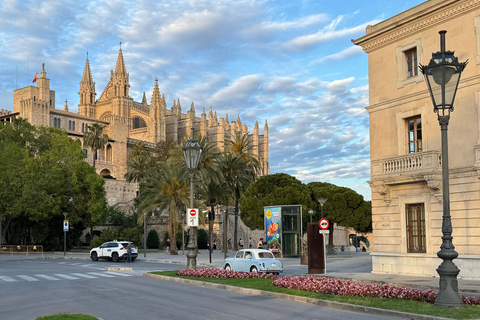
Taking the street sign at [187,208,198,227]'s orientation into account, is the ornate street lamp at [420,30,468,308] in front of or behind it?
in front

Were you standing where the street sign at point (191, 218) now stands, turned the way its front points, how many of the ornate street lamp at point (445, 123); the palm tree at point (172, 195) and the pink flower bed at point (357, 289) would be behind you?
1

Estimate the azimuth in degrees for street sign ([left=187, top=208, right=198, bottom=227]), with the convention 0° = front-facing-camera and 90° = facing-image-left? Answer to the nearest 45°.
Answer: approximately 0°

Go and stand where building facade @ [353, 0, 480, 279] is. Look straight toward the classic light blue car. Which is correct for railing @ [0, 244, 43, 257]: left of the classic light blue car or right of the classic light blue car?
right

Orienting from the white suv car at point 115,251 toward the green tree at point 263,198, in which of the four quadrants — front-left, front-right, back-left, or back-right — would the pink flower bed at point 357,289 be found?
back-right

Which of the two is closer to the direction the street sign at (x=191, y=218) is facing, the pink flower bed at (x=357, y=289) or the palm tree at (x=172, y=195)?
the pink flower bed

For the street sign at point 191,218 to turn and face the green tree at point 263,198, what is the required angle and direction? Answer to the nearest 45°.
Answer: approximately 180°

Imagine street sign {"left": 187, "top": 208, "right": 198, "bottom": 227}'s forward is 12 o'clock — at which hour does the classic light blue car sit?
The classic light blue car is roughly at 9 o'clock from the street sign.

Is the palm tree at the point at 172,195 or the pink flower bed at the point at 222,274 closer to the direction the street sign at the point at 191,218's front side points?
the pink flower bed

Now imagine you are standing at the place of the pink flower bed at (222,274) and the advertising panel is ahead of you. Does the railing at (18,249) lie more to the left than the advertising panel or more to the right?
left

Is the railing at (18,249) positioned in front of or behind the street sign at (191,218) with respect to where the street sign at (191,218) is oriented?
behind

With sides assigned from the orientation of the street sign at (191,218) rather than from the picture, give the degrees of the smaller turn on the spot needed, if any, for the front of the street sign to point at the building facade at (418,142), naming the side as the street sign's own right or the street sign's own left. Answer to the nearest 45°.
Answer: approximately 90° to the street sign's own left

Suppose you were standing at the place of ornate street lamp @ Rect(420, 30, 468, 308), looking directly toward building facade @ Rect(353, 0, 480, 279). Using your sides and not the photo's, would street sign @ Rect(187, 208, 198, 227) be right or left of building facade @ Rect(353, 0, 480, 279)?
left

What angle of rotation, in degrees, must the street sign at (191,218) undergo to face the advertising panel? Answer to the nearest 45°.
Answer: approximately 180°
